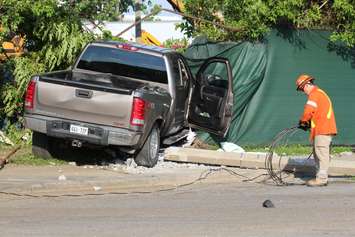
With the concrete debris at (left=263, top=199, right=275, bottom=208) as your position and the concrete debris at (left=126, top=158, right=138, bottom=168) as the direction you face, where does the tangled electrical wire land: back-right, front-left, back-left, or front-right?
front-right

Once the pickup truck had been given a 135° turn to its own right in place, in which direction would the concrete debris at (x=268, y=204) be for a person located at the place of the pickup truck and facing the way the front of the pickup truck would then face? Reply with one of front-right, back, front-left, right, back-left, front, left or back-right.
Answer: front-left

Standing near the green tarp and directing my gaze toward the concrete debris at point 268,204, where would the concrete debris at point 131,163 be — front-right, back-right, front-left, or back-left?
front-right

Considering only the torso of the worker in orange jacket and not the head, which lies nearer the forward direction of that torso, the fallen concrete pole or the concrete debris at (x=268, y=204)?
the fallen concrete pole

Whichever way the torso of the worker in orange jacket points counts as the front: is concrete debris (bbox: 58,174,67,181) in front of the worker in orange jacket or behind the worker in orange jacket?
in front

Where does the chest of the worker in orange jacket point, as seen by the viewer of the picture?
to the viewer's left

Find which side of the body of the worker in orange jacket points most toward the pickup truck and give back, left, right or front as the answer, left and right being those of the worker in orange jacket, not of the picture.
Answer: front

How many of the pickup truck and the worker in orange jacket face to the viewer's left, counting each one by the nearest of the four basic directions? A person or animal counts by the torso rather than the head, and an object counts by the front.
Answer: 1

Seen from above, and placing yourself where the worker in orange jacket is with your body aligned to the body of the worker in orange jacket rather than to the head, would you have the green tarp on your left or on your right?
on your right

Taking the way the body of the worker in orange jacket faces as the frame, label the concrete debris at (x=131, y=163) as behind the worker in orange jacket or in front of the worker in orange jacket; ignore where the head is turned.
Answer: in front

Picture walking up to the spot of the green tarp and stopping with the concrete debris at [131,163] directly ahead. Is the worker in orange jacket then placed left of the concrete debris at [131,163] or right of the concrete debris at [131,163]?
left

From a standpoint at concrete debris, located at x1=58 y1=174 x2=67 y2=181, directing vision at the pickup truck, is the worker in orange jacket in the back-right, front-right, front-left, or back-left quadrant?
front-right

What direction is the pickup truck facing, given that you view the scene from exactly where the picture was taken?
facing away from the viewer and to the right of the viewer

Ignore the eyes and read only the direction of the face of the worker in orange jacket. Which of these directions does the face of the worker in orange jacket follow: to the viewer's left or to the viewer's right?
to the viewer's left

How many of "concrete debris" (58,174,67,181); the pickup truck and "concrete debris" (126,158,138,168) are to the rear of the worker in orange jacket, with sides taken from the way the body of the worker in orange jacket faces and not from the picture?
0

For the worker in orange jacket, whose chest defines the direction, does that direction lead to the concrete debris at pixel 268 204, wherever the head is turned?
no
